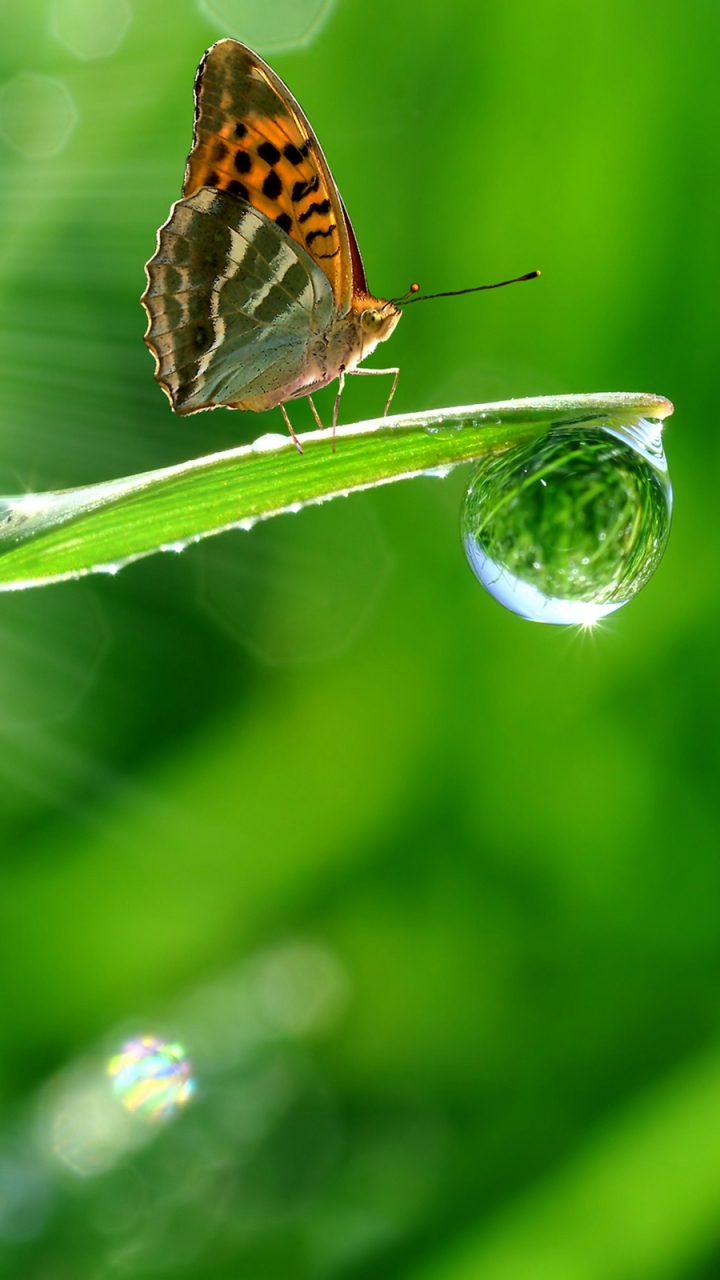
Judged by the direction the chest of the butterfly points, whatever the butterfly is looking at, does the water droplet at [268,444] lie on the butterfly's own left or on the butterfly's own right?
on the butterfly's own right

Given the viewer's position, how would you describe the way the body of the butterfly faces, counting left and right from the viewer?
facing to the right of the viewer
